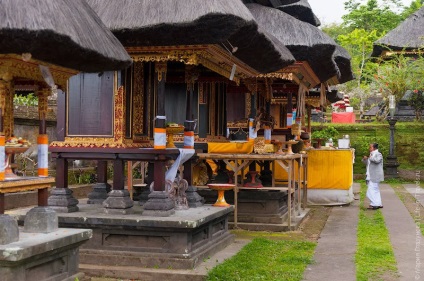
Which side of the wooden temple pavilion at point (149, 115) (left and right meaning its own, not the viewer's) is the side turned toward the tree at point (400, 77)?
left

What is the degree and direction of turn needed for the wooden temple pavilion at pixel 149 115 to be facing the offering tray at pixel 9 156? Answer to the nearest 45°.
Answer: approximately 90° to its right

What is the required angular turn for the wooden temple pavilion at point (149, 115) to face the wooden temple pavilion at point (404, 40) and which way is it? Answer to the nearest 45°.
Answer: approximately 90° to its left

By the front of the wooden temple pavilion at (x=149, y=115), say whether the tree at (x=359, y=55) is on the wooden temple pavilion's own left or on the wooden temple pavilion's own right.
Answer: on the wooden temple pavilion's own left
